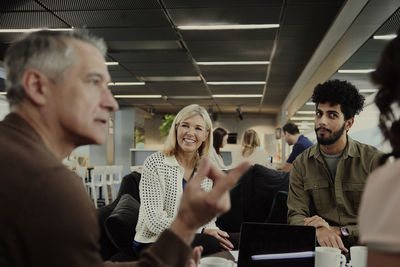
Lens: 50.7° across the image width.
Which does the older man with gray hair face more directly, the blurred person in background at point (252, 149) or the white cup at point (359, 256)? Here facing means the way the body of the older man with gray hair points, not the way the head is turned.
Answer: the white cup

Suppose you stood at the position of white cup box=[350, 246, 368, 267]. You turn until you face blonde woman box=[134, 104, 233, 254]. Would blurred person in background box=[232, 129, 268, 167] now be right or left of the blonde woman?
right

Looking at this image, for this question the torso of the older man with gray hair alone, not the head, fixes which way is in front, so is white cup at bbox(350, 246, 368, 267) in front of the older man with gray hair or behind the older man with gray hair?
in front

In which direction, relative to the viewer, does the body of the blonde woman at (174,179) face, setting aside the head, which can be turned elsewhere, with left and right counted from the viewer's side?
facing the viewer and to the right of the viewer

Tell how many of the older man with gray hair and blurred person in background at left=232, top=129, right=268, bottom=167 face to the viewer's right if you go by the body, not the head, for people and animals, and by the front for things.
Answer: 1

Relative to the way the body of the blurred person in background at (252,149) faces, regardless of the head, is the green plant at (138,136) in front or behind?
in front

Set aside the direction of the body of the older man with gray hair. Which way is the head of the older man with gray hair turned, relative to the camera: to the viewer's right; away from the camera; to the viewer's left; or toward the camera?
to the viewer's right

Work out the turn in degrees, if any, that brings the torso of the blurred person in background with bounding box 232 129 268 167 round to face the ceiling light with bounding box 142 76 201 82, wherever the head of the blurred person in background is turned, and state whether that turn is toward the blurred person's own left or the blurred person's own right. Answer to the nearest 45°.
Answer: approximately 45° to the blurred person's own left

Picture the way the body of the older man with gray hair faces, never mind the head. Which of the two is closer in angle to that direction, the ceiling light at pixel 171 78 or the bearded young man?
the bearded young man

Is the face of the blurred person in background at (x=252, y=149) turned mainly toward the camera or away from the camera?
away from the camera

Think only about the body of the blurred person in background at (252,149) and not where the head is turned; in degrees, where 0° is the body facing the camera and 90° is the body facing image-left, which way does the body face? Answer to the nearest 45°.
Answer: approximately 180°

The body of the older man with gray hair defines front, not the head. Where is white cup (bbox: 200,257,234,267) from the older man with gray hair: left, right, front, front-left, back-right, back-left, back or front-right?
front-left

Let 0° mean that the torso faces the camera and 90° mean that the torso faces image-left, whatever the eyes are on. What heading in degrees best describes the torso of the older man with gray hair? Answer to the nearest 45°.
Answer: approximately 270°

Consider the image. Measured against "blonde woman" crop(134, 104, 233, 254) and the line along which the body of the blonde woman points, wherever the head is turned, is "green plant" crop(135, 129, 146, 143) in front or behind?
behind

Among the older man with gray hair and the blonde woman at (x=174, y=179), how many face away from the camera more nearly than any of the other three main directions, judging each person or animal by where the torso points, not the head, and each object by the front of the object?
0

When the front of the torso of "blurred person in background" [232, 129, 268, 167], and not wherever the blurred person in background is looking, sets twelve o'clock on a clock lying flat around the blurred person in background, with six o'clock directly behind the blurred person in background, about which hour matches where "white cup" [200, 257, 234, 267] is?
The white cup is roughly at 6 o'clock from the blurred person in background.
